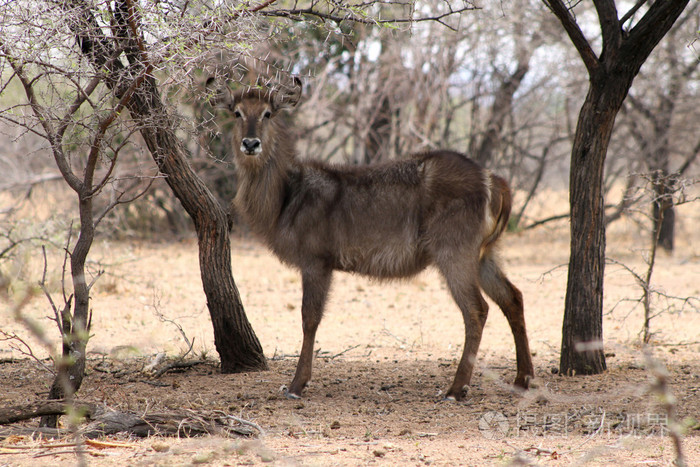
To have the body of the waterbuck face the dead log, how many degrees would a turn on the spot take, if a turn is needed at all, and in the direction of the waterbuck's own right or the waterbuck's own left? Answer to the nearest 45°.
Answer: approximately 45° to the waterbuck's own left

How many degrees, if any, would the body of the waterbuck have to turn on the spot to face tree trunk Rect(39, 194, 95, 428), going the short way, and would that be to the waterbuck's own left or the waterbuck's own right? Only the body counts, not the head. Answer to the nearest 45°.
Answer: approximately 45° to the waterbuck's own left

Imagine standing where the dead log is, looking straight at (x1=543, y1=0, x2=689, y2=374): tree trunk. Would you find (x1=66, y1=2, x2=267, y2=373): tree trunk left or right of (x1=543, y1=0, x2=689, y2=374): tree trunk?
left

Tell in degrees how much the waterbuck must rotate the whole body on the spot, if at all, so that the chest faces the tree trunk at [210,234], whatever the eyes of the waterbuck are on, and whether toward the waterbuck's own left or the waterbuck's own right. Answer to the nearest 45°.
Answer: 0° — it already faces it

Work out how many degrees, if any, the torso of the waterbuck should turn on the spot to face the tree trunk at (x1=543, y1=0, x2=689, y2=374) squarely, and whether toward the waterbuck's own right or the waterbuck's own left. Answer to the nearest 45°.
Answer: approximately 180°

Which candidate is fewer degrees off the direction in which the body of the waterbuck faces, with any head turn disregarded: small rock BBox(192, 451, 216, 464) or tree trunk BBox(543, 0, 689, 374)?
the small rock

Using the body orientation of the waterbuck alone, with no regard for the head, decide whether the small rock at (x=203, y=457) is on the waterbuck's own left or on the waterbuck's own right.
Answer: on the waterbuck's own left

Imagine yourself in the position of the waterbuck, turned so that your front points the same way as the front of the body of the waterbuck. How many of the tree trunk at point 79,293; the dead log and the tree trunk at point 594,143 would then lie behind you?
1

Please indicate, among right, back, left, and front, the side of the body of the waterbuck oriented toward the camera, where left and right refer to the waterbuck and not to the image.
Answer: left
